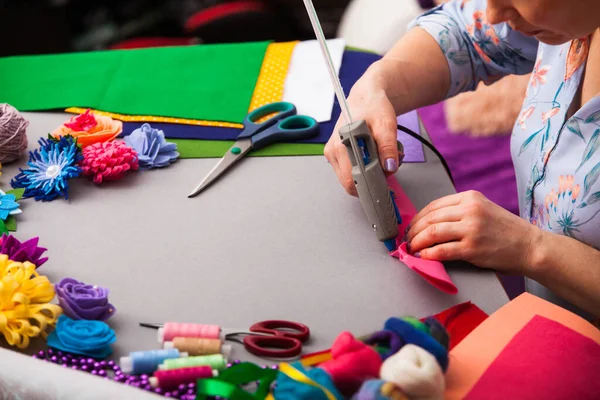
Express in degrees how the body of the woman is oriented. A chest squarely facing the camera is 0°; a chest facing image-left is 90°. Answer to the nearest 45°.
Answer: approximately 45°
